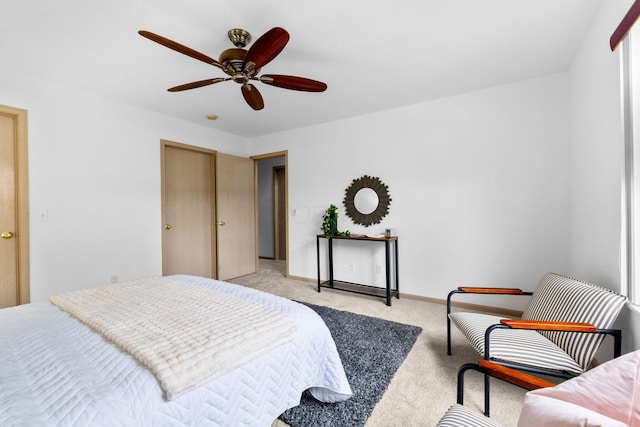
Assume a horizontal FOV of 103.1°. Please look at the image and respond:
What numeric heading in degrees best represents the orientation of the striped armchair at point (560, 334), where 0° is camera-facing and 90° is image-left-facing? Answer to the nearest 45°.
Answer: approximately 90°

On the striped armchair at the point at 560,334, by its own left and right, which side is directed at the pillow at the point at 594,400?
left

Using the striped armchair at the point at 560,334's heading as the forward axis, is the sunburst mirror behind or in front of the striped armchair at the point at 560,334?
in front

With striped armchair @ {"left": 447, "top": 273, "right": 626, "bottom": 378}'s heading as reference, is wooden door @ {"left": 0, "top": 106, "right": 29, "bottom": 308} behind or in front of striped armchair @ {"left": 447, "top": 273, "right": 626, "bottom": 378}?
in front

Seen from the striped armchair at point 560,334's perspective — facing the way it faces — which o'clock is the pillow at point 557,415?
The pillow is roughly at 9 o'clock from the striped armchair.

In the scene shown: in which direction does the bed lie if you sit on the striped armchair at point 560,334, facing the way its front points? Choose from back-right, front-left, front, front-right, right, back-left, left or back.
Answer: front-left

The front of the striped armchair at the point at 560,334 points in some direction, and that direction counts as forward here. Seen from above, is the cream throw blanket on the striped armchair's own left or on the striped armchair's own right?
on the striped armchair's own left

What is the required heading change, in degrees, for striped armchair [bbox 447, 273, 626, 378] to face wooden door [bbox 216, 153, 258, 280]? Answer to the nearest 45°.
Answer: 0° — it already faces it

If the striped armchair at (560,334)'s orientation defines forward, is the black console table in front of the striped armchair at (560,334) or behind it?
in front
